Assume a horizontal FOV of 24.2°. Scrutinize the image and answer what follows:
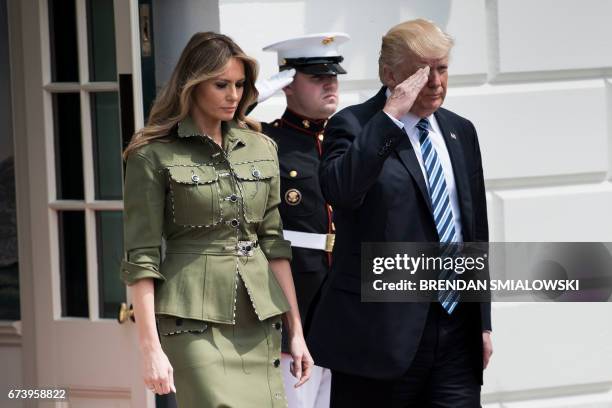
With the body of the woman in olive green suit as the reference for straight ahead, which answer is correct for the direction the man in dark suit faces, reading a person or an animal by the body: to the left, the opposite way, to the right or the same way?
the same way

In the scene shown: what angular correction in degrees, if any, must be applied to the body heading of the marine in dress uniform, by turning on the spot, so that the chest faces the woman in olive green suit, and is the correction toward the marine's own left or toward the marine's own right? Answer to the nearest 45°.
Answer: approximately 45° to the marine's own right

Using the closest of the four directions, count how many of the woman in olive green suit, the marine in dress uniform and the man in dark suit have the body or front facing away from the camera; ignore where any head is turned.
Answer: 0

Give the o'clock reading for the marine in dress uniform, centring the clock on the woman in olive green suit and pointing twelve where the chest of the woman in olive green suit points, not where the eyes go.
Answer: The marine in dress uniform is roughly at 8 o'clock from the woman in olive green suit.

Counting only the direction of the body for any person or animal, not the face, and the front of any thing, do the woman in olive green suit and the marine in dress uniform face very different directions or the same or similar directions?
same or similar directions

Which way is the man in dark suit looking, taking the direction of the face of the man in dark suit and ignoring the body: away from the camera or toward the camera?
toward the camera

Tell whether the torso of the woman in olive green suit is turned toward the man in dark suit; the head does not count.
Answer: no

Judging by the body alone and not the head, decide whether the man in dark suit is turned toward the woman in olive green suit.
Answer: no

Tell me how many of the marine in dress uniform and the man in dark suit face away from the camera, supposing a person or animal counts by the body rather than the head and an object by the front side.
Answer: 0

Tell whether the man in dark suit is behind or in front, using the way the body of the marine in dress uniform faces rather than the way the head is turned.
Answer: in front

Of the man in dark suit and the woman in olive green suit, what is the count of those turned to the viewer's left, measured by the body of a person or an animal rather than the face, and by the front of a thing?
0

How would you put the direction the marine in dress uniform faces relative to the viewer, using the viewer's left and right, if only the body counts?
facing the viewer and to the right of the viewer

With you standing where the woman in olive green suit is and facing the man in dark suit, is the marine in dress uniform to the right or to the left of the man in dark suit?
left
